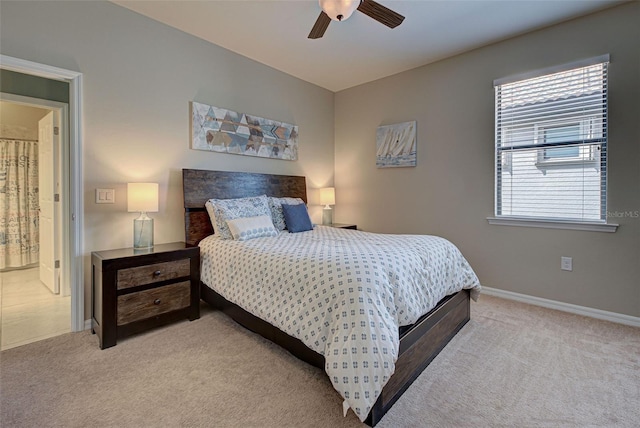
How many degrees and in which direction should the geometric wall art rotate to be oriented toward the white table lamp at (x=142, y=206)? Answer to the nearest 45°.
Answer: approximately 90° to its right

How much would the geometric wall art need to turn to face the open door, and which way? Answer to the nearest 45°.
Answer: approximately 135° to its right

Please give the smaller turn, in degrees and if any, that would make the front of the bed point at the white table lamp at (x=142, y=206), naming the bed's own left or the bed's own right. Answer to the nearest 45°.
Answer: approximately 135° to the bed's own right

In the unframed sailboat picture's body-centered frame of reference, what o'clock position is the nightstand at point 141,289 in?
The nightstand is roughly at 12 o'clock from the unframed sailboat picture.

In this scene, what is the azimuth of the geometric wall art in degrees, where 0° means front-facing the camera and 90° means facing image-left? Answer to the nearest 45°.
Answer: approximately 315°

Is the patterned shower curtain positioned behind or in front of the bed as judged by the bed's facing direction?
behind

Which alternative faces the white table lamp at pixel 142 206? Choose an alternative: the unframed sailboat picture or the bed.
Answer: the unframed sailboat picture

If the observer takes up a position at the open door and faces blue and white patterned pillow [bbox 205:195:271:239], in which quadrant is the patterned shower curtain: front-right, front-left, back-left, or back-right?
back-left
